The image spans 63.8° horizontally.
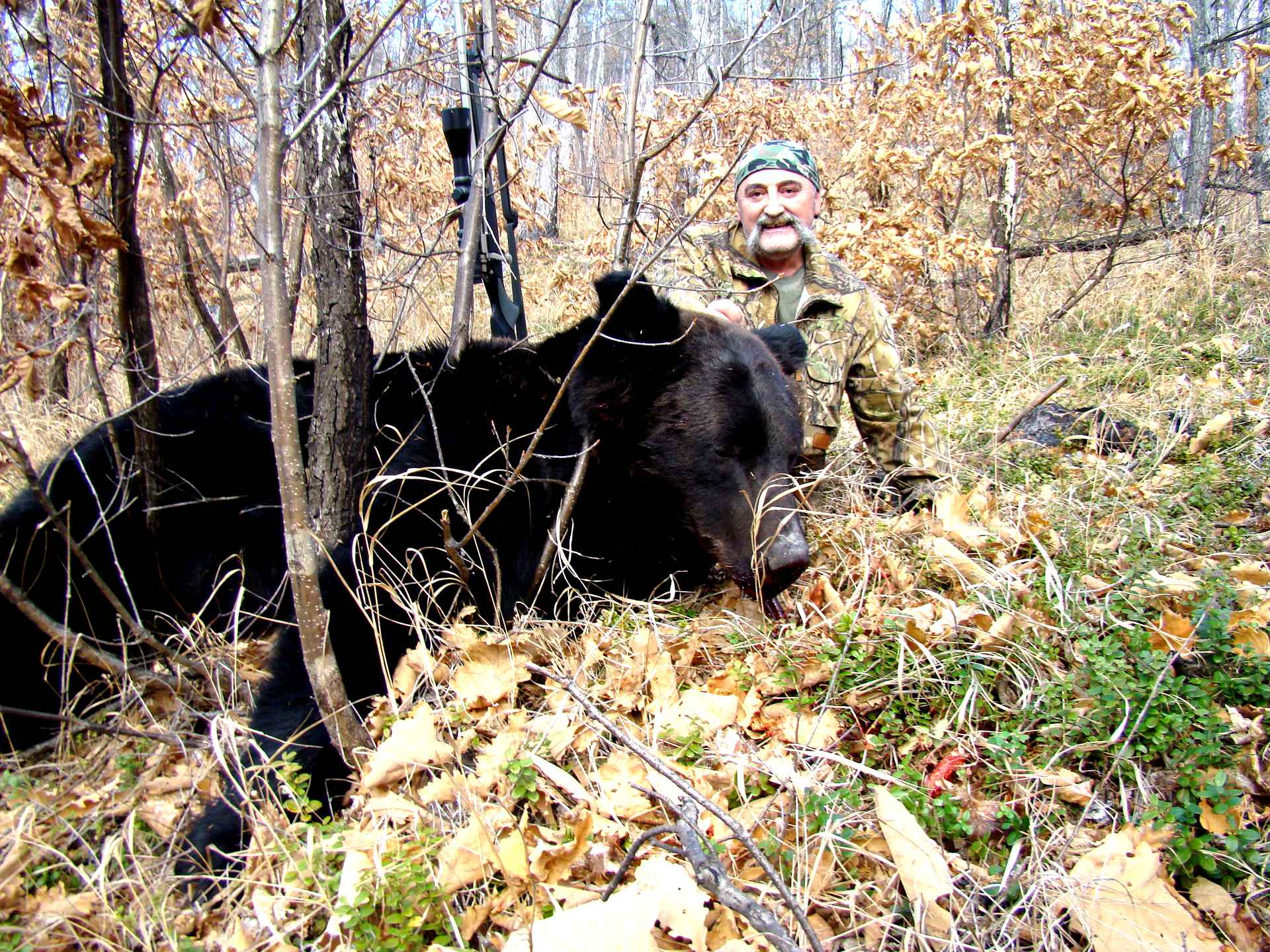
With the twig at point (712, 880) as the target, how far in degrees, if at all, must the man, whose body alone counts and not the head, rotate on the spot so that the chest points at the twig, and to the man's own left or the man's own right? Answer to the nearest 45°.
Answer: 0° — they already face it

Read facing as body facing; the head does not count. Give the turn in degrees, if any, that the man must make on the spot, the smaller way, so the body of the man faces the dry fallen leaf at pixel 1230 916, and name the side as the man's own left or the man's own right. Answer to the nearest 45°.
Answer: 0° — they already face it

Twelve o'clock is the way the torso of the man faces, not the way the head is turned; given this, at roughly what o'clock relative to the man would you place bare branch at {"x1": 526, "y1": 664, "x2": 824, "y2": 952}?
The bare branch is roughly at 12 o'clock from the man.

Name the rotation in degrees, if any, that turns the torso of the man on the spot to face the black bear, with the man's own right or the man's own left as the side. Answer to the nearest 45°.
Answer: approximately 45° to the man's own right

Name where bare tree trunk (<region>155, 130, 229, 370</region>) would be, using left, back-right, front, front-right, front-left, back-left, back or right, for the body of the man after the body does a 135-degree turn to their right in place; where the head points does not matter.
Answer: front-left

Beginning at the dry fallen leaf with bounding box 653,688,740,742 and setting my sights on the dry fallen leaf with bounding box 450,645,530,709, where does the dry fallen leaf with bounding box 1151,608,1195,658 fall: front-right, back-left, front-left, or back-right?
back-right

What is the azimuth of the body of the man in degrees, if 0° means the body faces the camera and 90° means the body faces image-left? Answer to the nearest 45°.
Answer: approximately 0°
